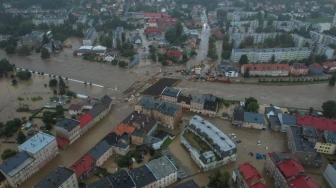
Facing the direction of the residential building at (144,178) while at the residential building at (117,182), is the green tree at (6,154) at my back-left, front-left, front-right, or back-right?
back-left

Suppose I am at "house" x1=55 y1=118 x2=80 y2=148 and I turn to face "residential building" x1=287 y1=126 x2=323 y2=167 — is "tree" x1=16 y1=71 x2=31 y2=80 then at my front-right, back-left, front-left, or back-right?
back-left

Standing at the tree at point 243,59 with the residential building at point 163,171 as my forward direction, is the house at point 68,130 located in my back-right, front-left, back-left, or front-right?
front-right

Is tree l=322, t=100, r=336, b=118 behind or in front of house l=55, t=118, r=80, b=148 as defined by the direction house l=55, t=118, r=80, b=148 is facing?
in front

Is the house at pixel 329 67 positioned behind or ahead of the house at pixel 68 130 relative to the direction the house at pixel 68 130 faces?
ahead

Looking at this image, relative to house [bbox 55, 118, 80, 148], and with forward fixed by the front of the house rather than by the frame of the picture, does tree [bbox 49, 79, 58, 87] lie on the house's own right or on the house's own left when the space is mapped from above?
on the house's own left
